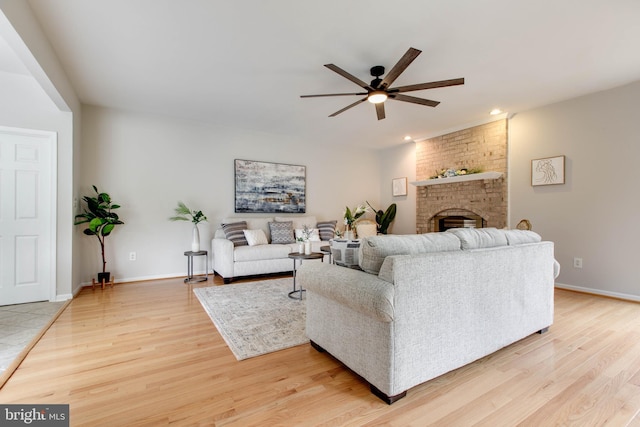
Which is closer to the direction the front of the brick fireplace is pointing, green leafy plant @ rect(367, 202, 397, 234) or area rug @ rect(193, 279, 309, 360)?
the area rug

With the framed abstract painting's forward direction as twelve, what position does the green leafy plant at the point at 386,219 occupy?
The green leafy plant is roughly at 10 o'clock from the framed abstract painting.

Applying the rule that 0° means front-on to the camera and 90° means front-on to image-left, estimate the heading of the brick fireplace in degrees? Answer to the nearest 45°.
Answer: approximately 45°

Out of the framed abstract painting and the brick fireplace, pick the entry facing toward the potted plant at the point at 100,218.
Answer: the brick fireplace

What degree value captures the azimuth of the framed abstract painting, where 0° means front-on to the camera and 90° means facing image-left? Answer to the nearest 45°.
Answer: approximately 315°

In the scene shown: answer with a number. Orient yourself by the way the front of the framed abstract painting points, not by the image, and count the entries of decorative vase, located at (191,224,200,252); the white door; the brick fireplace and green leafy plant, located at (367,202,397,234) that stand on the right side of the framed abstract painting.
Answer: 2
